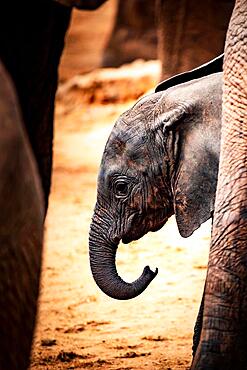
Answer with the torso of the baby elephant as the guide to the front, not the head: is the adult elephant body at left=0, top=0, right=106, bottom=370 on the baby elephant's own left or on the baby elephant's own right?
on the baby elephant's own left

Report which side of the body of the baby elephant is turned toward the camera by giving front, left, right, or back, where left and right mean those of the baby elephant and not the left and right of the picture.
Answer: left
